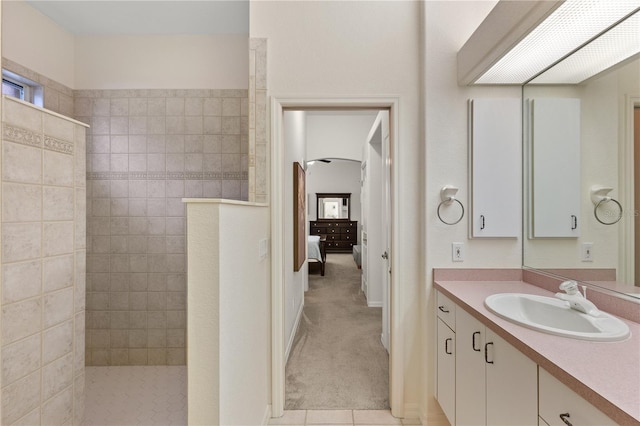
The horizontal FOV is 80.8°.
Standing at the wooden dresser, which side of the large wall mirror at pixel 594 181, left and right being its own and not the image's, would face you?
right

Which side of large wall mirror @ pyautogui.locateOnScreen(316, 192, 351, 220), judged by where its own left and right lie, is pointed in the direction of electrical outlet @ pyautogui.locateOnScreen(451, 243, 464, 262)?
front

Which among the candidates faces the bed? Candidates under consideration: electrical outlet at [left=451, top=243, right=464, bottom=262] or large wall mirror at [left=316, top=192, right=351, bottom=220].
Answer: the large wall mirror

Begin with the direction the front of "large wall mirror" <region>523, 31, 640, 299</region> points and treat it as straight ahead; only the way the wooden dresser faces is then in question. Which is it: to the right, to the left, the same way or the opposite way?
to the left

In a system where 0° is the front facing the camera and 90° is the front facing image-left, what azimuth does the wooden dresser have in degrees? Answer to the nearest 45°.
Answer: approximately 0°

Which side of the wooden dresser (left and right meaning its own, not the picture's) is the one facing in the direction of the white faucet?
front

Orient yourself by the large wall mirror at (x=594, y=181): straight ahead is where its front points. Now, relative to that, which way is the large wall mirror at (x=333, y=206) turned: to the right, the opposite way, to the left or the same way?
to the left

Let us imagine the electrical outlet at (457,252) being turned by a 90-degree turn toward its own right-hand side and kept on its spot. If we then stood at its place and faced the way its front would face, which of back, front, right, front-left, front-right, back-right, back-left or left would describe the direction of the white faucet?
back-left

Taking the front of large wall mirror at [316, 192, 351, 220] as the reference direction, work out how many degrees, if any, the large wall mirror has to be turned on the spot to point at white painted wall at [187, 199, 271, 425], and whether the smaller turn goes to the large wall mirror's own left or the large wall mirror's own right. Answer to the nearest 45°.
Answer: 0° — it already faces it
